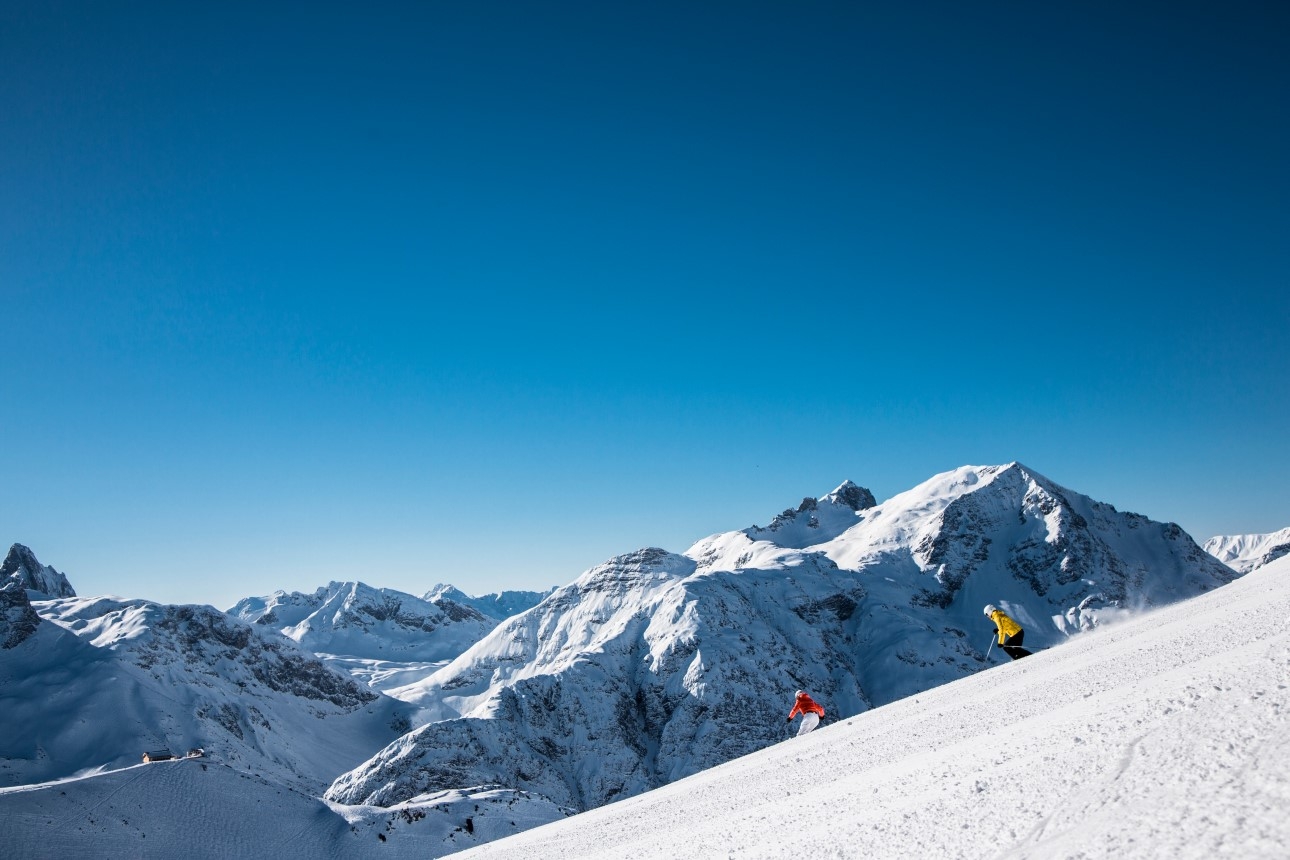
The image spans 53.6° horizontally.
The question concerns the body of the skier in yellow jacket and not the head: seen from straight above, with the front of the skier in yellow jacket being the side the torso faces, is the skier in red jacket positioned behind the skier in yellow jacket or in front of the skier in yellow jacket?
in front

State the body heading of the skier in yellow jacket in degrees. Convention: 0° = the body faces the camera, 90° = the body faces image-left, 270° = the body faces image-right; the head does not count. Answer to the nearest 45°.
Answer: approximately 90°
